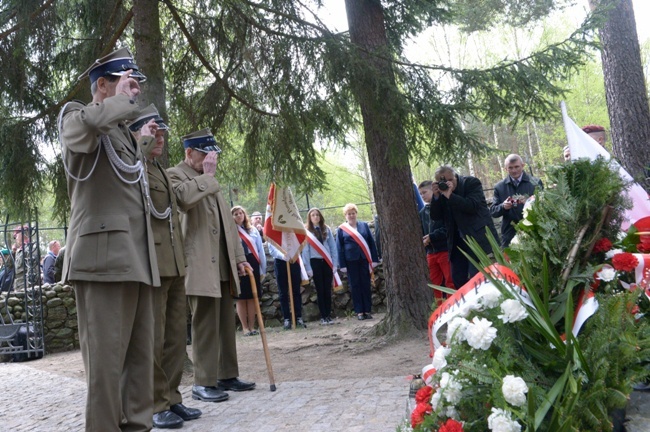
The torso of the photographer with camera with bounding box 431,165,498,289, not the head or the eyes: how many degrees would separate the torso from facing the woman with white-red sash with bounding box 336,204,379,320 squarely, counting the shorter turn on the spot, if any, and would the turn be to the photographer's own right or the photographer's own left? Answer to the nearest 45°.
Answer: approximately 90° to the photographer's own right

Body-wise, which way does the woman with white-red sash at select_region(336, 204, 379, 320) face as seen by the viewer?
toward the camera

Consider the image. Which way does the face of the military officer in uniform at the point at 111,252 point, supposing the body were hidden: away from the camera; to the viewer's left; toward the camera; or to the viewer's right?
to the viewer's right

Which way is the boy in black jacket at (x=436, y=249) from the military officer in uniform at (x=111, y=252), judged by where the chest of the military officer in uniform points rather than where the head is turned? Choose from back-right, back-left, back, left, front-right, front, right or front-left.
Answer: left

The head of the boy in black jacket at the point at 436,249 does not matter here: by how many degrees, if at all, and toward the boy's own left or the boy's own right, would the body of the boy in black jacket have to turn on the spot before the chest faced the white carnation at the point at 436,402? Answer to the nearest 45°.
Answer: approximately 45° to the boy's own left

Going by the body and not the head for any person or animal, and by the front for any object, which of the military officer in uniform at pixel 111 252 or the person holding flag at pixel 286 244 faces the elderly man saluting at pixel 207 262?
the person holding flag

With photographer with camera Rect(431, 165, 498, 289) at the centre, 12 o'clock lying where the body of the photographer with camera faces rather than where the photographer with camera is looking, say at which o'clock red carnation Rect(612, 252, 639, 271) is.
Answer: The red carnation is roughly at 10 o'clock from the photographer with camera.

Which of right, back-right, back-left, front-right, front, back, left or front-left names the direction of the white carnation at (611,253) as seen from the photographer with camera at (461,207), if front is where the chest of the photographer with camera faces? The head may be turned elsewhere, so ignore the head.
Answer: front-left

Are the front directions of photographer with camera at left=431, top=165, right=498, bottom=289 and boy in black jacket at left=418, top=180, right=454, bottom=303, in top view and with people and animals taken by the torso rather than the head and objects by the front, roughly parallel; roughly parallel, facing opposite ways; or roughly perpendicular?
roughly parallel

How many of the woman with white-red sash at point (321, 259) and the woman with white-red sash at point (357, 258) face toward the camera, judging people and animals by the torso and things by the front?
2

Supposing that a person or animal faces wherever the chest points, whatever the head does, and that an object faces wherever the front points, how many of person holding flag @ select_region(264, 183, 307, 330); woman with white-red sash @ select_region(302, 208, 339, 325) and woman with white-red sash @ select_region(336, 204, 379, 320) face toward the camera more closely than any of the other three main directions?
3

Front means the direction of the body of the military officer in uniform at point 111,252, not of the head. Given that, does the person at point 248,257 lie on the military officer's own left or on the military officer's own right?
on the military officer's own left

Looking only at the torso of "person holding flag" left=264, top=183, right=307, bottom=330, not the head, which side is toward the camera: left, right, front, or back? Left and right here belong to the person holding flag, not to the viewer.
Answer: front

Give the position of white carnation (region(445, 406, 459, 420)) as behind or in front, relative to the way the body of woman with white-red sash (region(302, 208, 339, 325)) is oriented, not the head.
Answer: in front

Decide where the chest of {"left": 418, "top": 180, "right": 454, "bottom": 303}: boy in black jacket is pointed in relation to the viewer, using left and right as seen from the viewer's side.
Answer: facing the viewer and to the left of the viewer

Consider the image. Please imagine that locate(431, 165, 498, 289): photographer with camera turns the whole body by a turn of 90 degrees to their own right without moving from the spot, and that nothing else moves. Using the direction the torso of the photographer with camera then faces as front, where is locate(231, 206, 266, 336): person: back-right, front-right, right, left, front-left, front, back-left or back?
front

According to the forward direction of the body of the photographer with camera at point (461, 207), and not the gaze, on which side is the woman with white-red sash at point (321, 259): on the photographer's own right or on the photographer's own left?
on the photographer's own right

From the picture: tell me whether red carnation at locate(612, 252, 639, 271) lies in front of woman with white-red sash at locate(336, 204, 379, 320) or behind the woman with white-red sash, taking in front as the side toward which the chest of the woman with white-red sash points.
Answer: in front
